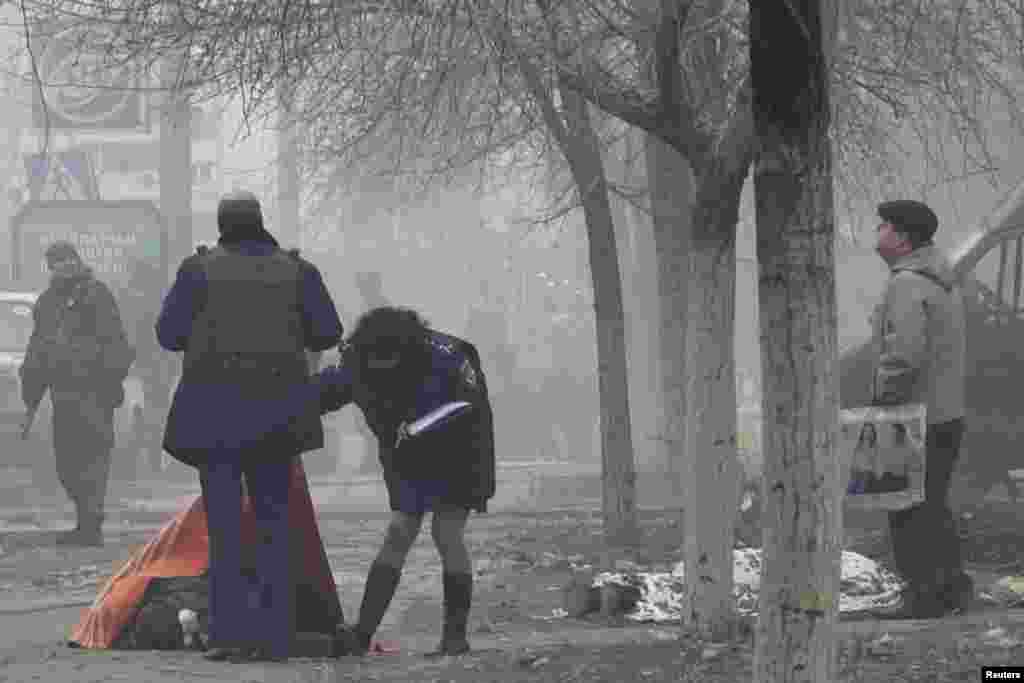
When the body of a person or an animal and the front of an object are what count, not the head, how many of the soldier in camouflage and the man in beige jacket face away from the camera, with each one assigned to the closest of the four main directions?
0

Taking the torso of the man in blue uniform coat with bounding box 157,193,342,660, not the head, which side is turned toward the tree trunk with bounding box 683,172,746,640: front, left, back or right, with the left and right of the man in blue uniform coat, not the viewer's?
right

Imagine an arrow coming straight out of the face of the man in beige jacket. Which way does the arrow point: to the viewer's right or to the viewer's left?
to the viewer's left

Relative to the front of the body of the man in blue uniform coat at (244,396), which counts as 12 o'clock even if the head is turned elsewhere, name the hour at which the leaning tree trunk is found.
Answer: The leaning tree trunk is roughly at 1 o'clock from the man in blue uniform coat.

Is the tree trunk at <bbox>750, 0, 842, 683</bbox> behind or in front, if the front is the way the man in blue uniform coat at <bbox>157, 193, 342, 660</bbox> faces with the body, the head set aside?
behind

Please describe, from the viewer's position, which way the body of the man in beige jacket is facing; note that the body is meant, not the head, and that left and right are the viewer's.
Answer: facing to the left of the viewer

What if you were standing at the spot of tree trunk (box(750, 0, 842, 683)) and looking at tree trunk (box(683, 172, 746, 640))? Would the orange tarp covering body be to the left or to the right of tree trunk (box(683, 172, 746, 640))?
left

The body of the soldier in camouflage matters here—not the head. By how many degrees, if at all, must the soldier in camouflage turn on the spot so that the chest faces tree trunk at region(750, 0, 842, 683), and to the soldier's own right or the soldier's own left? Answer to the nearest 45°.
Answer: approximately 45° to the soldier's own left

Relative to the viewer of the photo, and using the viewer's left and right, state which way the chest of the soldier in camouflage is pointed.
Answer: facing the viewer and to the left of the viewer

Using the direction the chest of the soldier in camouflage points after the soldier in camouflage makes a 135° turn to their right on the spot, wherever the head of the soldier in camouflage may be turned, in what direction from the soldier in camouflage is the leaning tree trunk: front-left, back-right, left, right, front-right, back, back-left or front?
back-right

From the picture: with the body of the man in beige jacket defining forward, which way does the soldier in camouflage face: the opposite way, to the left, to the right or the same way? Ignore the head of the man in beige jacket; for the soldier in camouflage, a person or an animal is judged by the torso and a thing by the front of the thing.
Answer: to the left

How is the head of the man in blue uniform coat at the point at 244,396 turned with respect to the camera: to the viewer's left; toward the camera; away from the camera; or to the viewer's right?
away from the camera

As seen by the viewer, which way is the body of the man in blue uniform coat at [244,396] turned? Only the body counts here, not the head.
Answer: away from the camera
